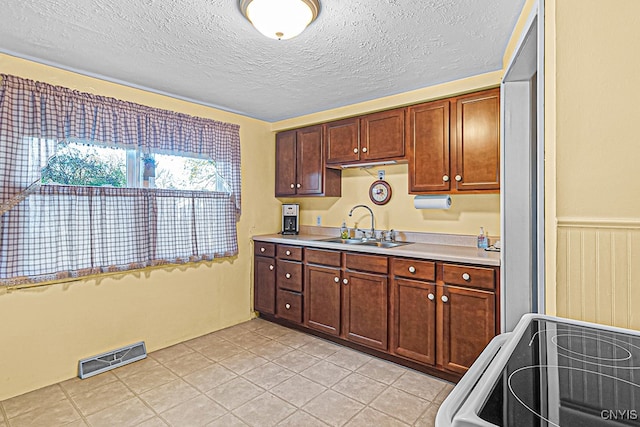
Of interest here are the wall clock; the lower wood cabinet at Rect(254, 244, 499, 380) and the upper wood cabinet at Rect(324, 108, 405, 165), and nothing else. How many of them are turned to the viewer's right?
0

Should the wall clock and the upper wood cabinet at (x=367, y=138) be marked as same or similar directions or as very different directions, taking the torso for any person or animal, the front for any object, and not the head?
same or similar directions

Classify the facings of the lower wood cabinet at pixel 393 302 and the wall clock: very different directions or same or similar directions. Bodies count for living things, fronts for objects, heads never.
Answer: same or similar directions

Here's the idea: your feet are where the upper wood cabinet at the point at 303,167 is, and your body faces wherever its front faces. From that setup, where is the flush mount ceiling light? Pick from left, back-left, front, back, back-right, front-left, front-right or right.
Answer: front-left

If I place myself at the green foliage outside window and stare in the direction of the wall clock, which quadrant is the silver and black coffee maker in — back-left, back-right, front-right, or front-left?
front-left

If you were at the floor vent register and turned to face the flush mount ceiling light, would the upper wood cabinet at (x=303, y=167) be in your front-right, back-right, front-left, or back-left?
front-left

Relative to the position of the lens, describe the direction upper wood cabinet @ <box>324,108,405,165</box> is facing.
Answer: facing the viewer and to the left of the viewer

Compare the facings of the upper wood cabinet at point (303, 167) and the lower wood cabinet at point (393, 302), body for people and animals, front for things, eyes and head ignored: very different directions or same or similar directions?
same or similar directions

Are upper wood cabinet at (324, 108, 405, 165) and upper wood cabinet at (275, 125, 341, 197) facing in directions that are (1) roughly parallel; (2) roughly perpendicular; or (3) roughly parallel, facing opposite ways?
roughly parallel

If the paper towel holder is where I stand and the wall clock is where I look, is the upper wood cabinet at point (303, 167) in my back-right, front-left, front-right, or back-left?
front-left

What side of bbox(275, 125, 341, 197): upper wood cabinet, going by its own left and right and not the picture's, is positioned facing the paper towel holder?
left

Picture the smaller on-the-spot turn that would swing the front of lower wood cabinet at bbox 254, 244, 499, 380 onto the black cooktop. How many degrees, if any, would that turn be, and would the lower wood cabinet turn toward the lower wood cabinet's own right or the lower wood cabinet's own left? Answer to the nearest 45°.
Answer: approximately 45° to the lower wood cabinet's own left

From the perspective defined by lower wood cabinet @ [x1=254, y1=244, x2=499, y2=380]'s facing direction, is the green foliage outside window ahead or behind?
ahead

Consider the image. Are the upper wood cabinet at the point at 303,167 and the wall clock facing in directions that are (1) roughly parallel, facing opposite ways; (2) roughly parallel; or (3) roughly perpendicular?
roughly parallel
